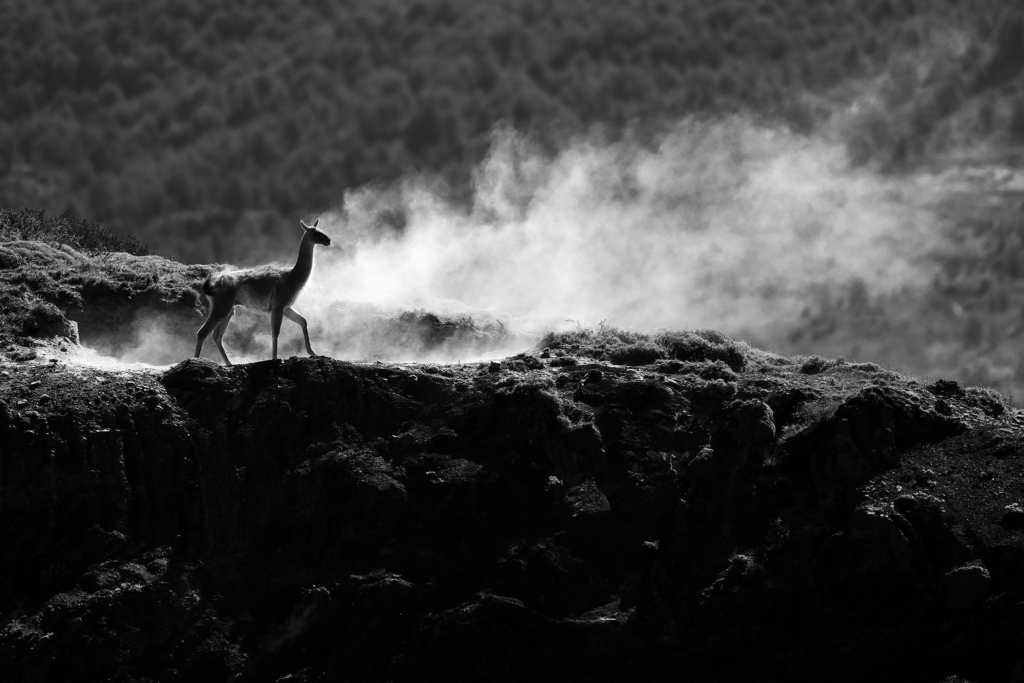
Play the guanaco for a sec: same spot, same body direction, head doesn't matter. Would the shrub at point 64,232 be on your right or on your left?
on your left

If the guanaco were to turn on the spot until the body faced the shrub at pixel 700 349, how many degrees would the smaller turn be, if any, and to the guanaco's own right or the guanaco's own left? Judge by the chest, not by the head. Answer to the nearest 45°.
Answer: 0° — it already faces it

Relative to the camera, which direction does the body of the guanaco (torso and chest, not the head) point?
to the viewer's right
